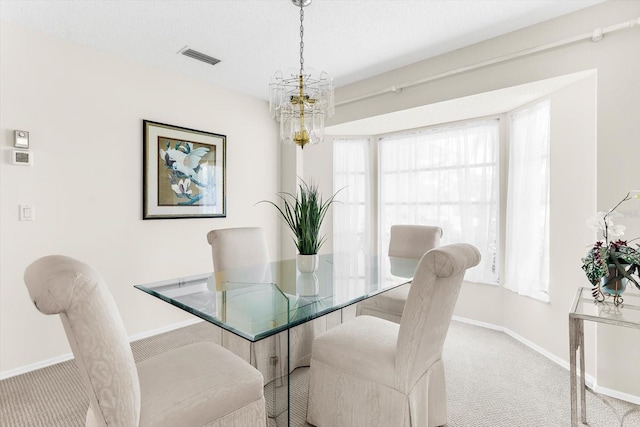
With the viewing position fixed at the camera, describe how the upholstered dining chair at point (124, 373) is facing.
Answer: facing away from the viewer and to the right of the viewer

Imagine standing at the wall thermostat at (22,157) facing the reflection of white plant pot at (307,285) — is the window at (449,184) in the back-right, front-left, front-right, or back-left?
front-left

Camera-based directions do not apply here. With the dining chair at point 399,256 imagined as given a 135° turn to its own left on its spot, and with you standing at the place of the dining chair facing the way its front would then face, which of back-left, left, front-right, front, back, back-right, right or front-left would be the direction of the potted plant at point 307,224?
back-right

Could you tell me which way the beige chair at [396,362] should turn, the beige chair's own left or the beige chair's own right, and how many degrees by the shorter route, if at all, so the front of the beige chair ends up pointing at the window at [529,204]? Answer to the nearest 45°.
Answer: approximately 90° to the beige chair's own right

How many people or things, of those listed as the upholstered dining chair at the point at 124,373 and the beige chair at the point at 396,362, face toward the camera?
0

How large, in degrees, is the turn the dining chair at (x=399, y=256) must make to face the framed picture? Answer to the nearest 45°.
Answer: approximately 45° to its right

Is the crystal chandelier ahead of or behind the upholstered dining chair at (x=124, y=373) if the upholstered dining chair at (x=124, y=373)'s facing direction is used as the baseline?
ahead

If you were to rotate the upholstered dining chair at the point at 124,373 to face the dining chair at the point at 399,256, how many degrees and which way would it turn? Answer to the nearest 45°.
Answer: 0° — it already faces it

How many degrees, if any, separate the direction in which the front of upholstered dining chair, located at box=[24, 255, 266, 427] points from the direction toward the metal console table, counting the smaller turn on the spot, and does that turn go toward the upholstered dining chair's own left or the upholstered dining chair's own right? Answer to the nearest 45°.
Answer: approximately 45° to the upholstered dining chair's own right

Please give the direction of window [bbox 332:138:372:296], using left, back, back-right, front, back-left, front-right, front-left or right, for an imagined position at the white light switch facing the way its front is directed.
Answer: left

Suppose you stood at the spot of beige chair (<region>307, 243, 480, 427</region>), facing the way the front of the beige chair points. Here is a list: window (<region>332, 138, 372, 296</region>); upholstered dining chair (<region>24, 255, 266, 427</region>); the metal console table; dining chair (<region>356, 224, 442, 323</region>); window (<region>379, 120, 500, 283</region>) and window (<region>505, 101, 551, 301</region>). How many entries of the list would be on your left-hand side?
1

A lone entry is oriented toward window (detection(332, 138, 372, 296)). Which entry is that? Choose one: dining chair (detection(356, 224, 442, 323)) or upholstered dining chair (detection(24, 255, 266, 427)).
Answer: the upholstered dining chair

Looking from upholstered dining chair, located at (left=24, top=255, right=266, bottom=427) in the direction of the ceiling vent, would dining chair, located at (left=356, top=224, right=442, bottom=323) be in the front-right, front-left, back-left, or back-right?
front-right

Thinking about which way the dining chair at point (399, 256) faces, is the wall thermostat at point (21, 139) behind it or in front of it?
in front

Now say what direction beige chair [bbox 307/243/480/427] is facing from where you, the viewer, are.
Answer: facing away from the viewer and to the left of the viewer
